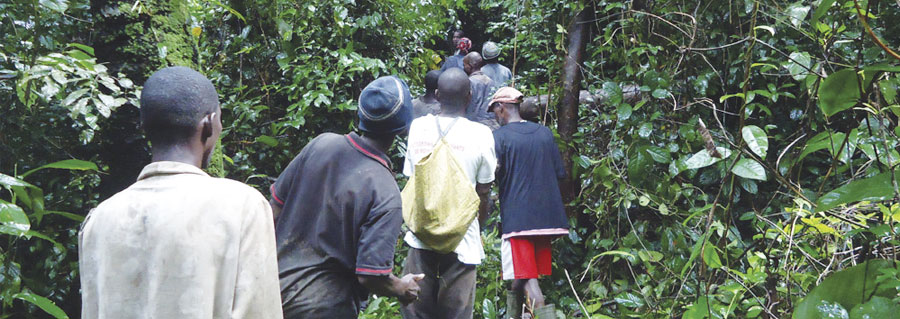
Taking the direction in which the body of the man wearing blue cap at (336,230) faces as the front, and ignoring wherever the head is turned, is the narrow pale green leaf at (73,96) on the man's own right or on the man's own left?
on the man's own left

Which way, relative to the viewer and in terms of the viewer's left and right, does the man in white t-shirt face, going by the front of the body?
facing away from the viewer

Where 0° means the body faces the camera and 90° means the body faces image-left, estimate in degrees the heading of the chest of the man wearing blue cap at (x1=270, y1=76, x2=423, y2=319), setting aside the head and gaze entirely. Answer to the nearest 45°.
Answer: approximately 225°

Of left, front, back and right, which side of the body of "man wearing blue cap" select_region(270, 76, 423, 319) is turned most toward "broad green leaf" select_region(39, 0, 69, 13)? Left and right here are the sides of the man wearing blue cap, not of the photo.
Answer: left

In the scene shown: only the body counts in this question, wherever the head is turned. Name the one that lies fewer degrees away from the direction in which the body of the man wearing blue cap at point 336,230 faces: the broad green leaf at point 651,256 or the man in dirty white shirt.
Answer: the broad green leaf

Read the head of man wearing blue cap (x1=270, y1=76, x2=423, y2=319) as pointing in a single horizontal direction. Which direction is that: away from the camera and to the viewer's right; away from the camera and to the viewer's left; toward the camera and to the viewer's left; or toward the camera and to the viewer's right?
away from the camera and to the viewer's right

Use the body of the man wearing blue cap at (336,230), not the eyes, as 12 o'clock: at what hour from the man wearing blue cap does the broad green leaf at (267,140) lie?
The broad green leaf is roughly at 10 o'clock from the man wearing blue cap.

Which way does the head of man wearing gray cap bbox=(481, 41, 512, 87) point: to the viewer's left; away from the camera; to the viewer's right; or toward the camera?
away from the camera

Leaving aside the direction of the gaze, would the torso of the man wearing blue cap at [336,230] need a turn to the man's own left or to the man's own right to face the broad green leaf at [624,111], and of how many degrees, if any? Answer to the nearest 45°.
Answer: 0° — they already face it

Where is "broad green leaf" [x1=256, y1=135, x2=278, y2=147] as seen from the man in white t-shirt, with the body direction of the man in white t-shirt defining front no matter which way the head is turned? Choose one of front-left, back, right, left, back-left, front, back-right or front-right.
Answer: front-left

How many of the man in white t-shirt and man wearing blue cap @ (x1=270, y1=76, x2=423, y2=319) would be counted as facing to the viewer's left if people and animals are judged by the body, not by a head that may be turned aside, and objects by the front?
0

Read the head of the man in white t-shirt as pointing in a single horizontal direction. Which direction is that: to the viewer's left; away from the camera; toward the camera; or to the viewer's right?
away from the camera
